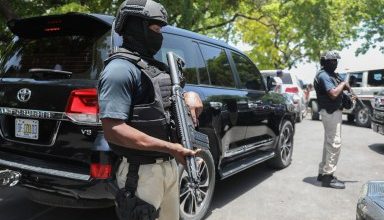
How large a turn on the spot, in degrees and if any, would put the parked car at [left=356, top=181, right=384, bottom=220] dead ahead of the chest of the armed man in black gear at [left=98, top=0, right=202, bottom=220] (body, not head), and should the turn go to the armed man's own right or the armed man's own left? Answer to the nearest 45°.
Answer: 0° — they already face it

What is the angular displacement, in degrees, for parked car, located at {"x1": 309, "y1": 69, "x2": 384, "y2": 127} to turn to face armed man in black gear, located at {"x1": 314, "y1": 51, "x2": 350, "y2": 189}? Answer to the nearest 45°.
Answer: approximately 45° to its left

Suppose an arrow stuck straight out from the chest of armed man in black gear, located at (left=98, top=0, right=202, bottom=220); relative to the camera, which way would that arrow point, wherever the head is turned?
to the viewer's right

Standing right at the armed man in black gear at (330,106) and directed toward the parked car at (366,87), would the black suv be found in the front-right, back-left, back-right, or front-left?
back-left

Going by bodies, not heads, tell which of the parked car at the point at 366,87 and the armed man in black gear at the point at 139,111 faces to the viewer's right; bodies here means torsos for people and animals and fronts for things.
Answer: the armed man in black gear

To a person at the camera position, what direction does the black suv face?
facing away from the viewer and to the right of the viewer

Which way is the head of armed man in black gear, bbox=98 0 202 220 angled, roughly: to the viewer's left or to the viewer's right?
to the viewer's right

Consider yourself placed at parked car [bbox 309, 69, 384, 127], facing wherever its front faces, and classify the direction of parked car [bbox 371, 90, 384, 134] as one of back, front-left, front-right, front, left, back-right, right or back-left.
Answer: front-left

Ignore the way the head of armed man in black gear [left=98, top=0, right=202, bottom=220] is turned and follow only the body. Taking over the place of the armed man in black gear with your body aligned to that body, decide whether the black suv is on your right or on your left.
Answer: on your left

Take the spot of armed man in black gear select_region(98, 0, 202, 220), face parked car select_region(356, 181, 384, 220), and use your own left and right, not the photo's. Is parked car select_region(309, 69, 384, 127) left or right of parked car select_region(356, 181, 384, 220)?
left
